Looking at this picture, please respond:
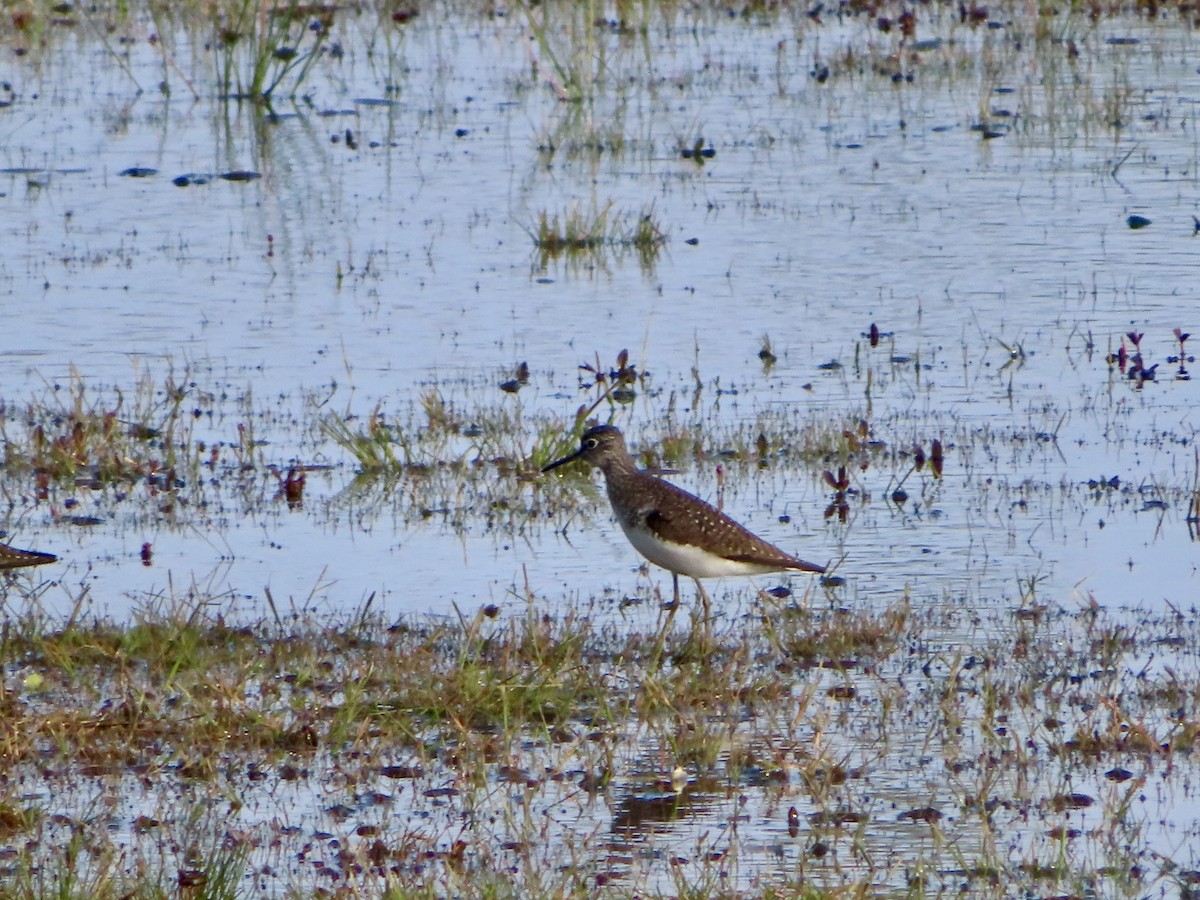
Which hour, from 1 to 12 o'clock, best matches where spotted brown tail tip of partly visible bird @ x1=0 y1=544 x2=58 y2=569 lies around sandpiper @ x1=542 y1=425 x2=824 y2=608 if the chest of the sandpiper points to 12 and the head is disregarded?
The spotted brown tail tip of partly visible bird is roughly at 12 o'clock from the sandpiper.

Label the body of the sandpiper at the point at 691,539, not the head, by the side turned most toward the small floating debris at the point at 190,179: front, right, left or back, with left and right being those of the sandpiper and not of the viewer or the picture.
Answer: right

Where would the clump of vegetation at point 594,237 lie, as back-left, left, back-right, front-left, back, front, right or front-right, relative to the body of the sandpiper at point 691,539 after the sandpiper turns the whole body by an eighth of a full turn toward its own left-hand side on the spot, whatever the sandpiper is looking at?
back-right

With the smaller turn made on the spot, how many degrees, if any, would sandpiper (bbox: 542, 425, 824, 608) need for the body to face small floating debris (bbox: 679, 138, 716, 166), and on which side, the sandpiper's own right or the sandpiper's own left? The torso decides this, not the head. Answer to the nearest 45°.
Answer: approximately 90° to the sandpiper's own right

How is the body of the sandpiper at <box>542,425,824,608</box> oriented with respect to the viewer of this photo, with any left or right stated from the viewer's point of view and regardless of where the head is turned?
facing to the left of the viewer
